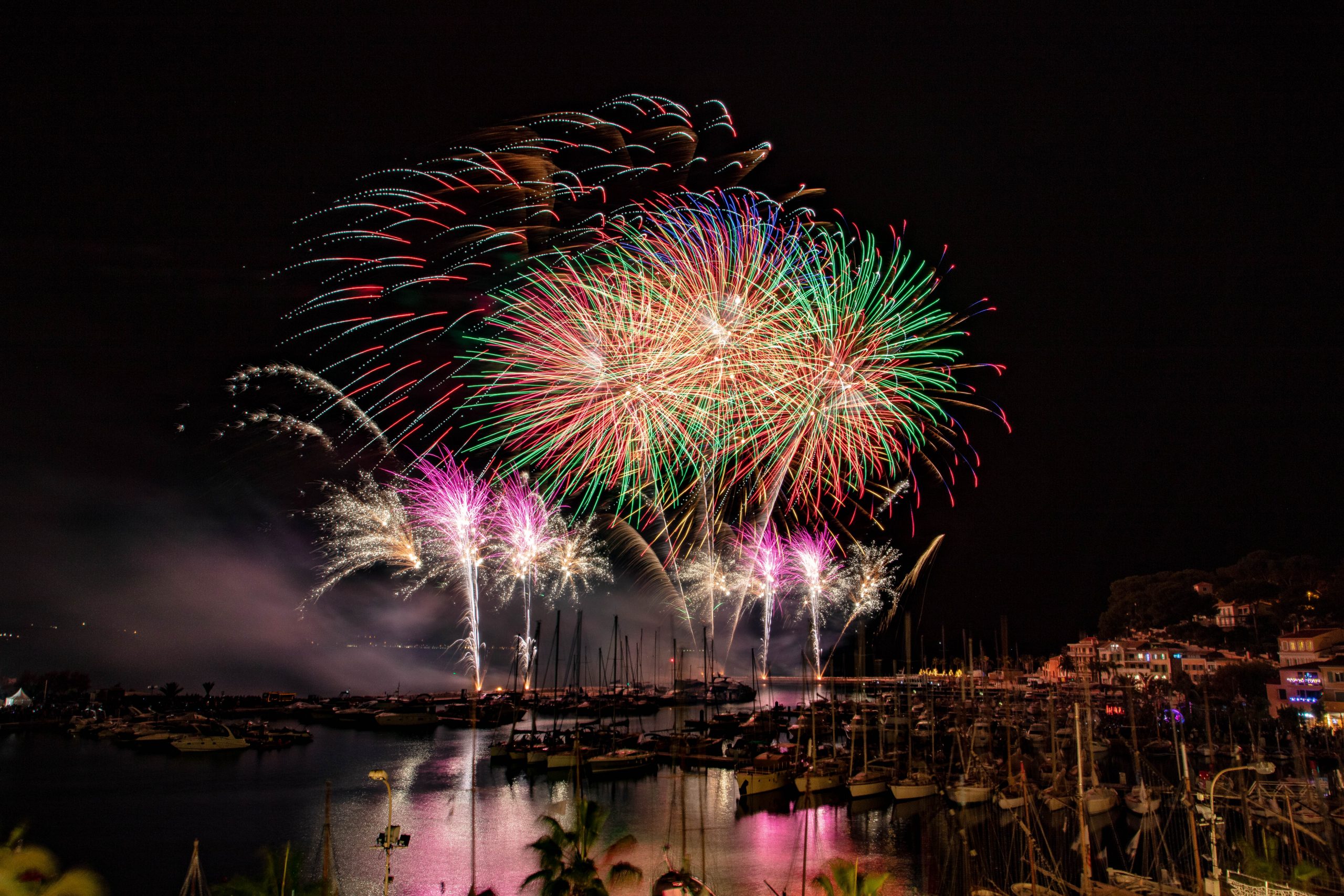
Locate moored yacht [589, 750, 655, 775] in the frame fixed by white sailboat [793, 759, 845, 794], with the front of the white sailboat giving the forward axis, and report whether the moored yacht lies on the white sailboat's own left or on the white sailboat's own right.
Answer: on the white sailboat's own right

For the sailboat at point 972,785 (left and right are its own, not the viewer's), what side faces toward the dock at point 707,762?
right

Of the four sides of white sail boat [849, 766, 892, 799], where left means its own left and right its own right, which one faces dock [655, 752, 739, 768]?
right

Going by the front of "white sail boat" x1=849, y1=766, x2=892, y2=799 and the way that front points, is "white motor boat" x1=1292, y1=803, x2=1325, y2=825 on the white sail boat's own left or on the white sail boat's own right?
on the white sail boat's own left

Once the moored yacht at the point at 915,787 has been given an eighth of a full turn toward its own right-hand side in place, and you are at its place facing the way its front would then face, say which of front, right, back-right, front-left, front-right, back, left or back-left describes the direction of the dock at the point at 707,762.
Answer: front-right
